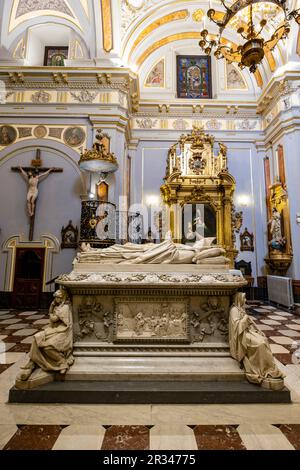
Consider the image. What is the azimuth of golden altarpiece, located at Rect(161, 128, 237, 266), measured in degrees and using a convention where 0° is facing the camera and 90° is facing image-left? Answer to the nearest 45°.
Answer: approximately 0°

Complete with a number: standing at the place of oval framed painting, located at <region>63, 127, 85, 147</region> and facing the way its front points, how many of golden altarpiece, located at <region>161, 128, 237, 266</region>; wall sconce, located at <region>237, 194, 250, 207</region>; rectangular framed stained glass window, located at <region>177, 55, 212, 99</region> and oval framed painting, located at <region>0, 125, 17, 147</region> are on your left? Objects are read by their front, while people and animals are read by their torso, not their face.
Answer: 3

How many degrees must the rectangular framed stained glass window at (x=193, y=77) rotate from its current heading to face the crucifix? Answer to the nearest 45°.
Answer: approximately 45° to its right

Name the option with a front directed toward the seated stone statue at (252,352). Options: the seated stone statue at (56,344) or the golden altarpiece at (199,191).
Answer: the golden altarpiece
